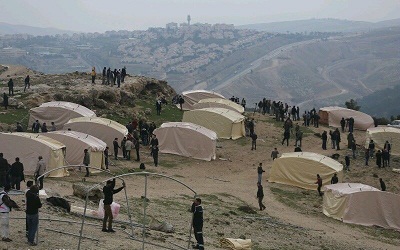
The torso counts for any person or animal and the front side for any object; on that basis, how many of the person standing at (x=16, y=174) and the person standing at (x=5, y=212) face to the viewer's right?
1

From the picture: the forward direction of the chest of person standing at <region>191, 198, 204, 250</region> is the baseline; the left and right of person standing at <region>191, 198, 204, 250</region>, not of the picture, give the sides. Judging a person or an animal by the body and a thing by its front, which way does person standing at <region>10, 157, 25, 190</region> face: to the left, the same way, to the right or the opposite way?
to the right

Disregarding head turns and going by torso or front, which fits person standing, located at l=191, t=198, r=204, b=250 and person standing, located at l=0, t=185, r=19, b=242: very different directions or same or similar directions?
very different directions

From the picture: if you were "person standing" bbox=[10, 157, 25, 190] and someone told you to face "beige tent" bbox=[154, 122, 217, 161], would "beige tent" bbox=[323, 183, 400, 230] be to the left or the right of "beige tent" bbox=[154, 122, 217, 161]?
right

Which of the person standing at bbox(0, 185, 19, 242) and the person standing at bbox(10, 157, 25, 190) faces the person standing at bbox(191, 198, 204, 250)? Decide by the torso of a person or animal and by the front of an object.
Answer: the person standing at bbox(0, 185, 19, 242)

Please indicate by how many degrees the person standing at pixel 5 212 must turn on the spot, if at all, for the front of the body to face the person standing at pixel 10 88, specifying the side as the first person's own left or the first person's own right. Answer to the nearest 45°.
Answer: approximately 90° to the first person's own left

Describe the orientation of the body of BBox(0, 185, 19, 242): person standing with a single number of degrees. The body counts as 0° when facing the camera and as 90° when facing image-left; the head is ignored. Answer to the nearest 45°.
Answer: approximately 270°

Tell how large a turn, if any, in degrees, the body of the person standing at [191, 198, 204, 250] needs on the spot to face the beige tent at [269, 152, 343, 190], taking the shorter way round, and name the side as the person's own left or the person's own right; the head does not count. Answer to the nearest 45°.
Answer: approximately 90° to the person's own right
